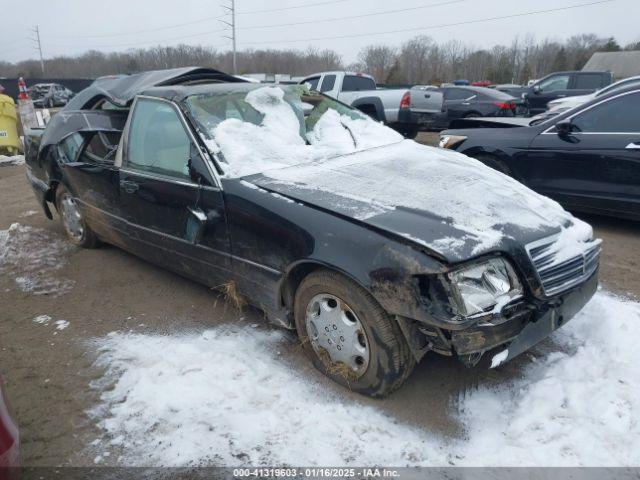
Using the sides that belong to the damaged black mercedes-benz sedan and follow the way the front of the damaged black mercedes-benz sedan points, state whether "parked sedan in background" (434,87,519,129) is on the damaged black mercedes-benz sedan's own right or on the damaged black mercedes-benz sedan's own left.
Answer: on the damaged black mercedes-benz sedan's own left

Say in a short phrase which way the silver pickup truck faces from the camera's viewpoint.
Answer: facing away from the viewer and to the left of the viewer

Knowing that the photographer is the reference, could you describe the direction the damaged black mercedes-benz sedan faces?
facing the viewer and to the right of the viewer

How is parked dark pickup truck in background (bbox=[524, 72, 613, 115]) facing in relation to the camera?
to the viewer's left

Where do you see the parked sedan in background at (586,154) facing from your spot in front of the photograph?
facing to the left of the viewer

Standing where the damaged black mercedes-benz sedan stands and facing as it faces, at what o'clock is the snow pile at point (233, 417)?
The snow pile is roughly at 3 o'clock from the damaged black mercedes-benz sedan.

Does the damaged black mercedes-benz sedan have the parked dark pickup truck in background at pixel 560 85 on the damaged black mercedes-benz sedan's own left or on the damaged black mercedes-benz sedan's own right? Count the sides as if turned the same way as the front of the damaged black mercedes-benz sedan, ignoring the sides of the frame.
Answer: on the damaged black mercedes-benz sedan's own left

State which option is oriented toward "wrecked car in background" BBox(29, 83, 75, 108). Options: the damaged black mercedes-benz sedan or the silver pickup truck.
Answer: the silver pickup truck

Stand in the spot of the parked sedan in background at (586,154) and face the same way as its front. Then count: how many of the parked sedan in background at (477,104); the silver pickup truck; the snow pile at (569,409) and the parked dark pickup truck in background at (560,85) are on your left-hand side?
1

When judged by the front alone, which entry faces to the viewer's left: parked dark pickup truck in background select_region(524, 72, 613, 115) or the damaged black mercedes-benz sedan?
the parked dark pickup truck in background

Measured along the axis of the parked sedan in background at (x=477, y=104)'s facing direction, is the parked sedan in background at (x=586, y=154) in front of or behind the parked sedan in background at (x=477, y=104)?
behind

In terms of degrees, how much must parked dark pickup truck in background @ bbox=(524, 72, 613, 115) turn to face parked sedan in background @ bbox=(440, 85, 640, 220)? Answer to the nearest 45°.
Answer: approximately 90° to its left

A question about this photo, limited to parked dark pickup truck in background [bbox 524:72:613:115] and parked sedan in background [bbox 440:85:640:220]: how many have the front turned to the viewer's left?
2

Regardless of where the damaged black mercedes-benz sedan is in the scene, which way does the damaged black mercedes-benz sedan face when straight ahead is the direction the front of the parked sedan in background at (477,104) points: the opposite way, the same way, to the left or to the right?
the opposite way

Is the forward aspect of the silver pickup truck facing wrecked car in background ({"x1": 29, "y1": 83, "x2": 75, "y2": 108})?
yes

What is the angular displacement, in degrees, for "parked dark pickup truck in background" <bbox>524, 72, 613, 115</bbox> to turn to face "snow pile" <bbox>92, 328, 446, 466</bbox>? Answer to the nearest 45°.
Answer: approximately 90° to its left

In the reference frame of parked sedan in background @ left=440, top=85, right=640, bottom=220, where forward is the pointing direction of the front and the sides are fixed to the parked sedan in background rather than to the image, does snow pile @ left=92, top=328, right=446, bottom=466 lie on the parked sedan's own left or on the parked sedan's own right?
on the parked sedan's own left

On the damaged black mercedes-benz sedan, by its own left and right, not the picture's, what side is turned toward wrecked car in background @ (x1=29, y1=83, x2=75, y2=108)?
back

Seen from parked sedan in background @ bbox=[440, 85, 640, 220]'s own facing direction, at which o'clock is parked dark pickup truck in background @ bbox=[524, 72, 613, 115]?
parked dark pickup truck in background @ bbox=[524, 72, 613, 115] is roughly at 3 o'clock from parked sedan in background @ bbox=[440, 85, 640, 220].
